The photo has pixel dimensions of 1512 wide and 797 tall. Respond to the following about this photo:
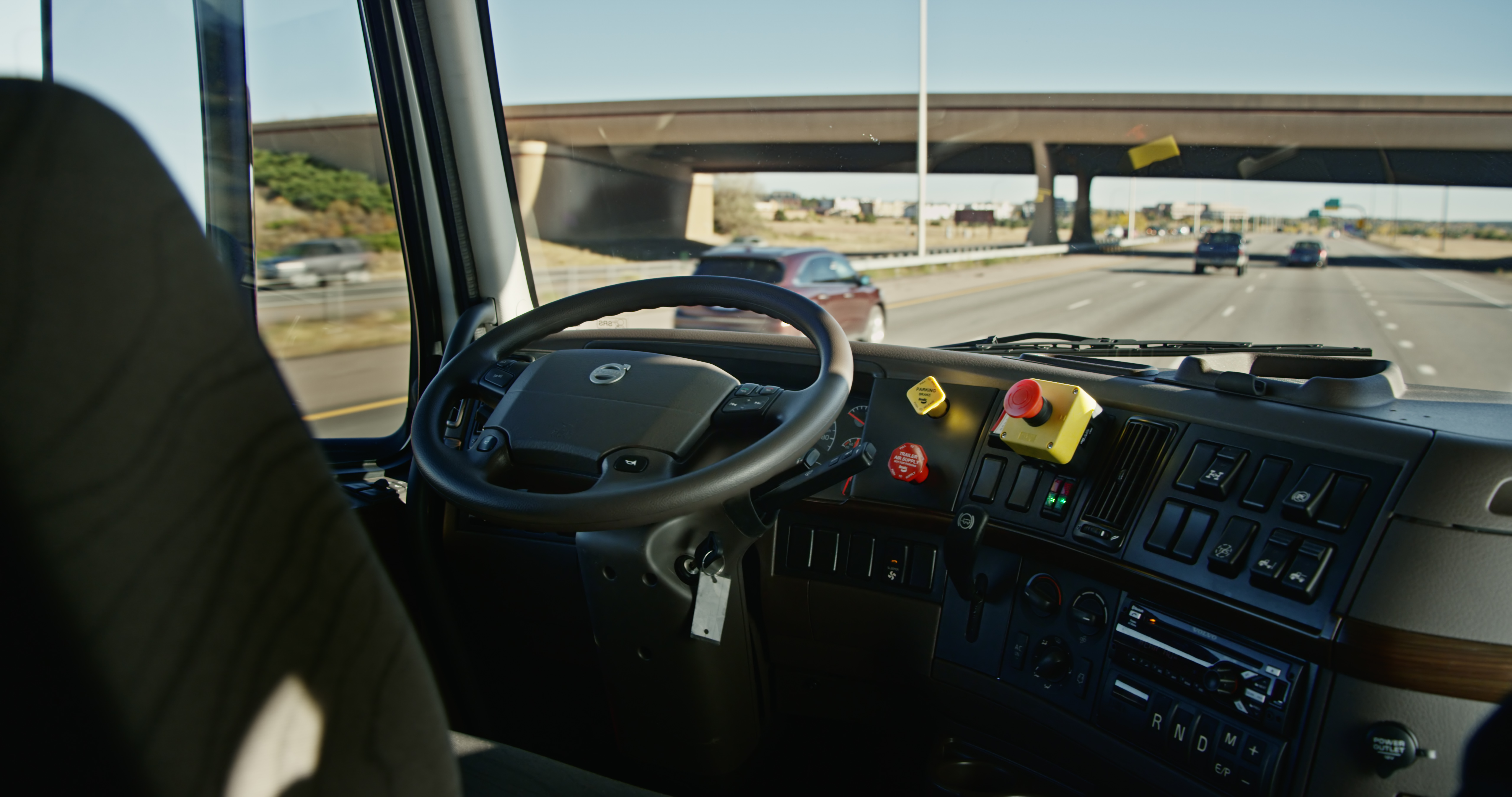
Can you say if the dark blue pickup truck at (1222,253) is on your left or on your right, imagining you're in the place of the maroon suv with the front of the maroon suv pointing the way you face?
on your right

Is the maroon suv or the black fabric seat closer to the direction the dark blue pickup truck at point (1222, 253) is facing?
the maroon suv

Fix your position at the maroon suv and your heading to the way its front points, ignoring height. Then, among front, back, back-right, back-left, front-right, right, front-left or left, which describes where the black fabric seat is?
back-right

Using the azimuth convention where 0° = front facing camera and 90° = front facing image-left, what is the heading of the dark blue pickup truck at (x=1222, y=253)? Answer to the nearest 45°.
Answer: approximately 180°

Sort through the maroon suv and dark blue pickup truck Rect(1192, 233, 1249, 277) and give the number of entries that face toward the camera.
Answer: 0

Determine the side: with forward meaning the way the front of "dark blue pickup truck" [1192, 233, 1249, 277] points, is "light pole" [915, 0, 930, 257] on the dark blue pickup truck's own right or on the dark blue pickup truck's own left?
on the dark blue pickup truck's own left

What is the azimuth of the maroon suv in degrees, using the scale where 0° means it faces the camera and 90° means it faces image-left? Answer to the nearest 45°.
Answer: approximately 225°
